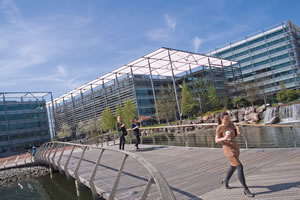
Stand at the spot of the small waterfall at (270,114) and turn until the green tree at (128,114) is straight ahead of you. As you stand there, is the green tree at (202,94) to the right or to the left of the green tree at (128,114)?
right

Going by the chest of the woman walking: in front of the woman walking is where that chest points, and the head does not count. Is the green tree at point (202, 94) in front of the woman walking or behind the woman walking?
behind

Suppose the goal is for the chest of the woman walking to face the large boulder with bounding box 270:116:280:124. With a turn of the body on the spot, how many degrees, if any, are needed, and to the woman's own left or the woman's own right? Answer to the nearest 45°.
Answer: approximately 135° to the woman's own left

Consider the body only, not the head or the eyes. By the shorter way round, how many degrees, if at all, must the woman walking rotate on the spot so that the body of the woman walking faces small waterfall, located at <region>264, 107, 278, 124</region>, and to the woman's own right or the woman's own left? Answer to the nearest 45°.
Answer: approximately 135° to the woman's own left

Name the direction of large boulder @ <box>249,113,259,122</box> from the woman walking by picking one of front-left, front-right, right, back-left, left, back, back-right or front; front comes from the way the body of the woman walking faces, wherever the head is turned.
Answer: back-left

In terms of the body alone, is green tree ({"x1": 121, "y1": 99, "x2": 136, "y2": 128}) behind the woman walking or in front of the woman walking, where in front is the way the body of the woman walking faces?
behind

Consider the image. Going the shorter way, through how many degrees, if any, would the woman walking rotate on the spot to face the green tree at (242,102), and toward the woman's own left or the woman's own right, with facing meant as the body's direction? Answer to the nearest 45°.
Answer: approximately 135° to the woman's own left
